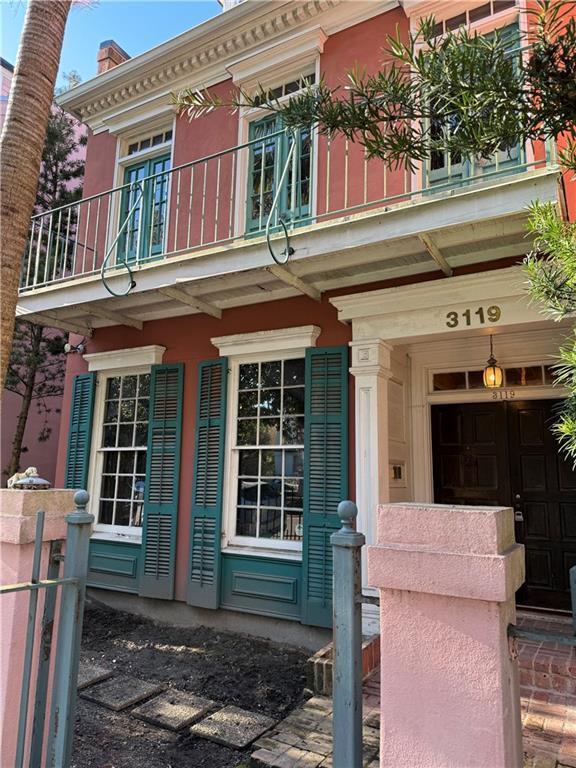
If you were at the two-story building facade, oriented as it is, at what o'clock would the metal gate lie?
The metal gate is roughly at 11 o'clock from the two-story building facade.

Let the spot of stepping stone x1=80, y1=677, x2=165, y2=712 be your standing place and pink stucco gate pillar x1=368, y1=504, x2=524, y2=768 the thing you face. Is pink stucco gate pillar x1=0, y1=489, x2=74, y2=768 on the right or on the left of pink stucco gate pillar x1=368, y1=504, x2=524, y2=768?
right

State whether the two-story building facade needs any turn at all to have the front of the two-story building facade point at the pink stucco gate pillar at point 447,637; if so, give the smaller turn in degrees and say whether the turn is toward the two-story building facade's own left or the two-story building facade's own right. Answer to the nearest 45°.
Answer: approximately 45° to the two-story building facade's own left

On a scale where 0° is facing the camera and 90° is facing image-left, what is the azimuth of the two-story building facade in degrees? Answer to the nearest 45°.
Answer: approximately 45°
